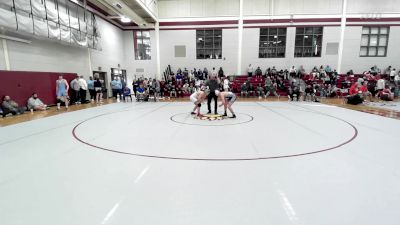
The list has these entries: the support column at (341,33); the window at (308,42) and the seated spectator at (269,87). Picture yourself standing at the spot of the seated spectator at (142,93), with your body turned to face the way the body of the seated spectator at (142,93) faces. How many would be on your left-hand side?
3

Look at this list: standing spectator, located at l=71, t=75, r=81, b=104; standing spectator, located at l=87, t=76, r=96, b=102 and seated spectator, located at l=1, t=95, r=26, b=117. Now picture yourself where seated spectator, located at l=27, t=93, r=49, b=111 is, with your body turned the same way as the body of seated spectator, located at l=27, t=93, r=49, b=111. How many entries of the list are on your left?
2

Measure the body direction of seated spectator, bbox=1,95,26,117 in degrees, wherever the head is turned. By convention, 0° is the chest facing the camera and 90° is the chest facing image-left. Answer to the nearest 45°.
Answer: approximately 270°

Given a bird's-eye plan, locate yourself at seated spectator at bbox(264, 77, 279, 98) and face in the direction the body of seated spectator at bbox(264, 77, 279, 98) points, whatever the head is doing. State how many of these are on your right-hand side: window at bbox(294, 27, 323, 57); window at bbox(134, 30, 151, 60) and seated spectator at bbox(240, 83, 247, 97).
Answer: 2

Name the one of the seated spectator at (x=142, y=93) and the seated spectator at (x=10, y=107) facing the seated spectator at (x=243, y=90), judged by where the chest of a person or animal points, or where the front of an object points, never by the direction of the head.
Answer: the seated spectator at (x=10, y=107)

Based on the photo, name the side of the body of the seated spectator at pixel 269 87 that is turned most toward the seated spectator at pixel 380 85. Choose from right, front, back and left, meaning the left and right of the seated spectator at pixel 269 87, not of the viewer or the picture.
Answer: left

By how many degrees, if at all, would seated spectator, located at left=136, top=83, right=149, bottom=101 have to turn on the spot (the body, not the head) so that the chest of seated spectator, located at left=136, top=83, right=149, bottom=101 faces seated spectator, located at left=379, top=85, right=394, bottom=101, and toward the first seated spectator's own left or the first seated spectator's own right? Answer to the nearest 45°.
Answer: approximately 90° to the first seated spectator's own left

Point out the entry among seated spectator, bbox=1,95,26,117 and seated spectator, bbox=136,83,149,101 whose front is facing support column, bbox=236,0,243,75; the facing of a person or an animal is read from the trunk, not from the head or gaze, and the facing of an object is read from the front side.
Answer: seated spectator, bbox=1,95,26,117

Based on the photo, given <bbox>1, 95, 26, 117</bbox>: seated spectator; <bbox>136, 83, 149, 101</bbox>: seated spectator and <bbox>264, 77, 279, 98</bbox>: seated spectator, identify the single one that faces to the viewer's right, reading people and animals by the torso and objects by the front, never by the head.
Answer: <bbox>1, 95, 26, 117</bbox>: seated spectator

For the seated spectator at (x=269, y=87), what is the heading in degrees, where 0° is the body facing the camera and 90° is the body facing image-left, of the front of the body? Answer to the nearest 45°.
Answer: approximately 0°

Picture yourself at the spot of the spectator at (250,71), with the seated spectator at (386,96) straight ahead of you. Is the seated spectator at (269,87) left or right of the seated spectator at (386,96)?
right
